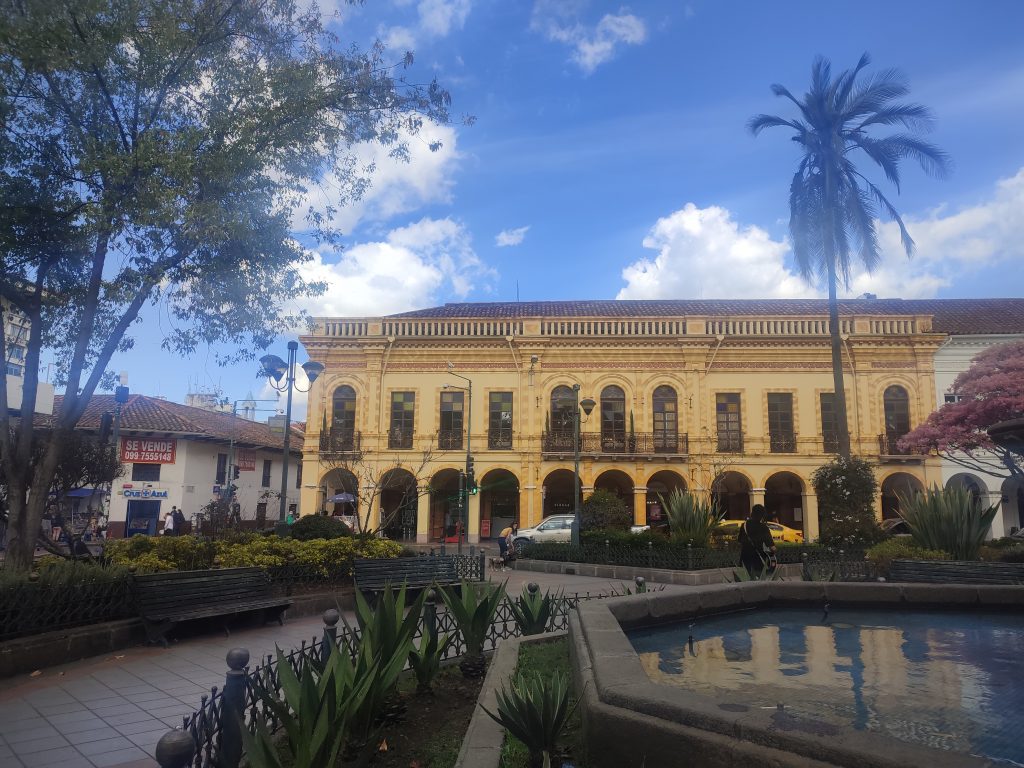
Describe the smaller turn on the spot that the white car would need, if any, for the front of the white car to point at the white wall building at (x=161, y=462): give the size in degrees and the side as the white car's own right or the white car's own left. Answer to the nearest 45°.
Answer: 0° — it already faces it

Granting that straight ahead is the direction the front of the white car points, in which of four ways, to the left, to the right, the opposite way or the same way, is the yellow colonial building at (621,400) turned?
to the left

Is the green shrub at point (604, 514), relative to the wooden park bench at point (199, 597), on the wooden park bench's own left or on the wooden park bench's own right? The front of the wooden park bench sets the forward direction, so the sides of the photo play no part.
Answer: on the wooden park bench's own left

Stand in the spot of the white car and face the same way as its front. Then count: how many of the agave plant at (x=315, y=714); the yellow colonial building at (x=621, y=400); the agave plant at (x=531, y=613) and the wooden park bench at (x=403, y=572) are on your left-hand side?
3

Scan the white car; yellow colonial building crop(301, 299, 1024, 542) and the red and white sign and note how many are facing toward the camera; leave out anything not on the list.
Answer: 2
